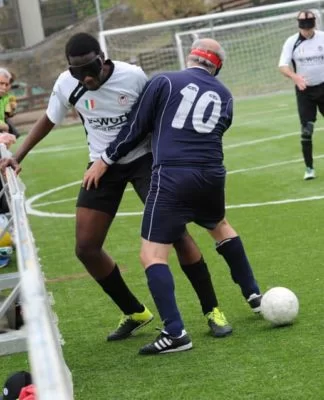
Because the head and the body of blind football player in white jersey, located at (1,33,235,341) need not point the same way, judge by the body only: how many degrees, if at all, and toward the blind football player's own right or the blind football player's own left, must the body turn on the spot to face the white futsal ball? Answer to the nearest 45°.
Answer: approximately 45° to the blind football player's own left

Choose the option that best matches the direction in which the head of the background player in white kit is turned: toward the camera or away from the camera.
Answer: toward the camera

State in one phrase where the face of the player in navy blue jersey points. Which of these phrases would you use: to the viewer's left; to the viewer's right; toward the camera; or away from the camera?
away from the camera

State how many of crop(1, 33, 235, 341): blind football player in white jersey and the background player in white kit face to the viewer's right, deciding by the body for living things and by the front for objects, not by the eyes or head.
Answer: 0

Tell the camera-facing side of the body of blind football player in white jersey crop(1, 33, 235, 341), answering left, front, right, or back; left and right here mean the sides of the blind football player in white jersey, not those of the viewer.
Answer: front

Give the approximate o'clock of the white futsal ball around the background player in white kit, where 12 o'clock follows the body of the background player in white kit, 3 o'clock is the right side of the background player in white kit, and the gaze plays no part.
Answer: The white futsal ball is roughly at 12 o'clock from the background player in white kit.

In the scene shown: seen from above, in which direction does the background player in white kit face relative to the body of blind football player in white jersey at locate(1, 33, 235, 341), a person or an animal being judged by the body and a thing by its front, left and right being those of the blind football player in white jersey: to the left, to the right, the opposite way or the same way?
the same way

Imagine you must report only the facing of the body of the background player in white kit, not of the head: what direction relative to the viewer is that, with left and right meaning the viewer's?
facing the viewer

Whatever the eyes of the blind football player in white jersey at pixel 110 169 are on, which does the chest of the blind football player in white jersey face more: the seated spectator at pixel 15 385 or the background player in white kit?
the seated spectator

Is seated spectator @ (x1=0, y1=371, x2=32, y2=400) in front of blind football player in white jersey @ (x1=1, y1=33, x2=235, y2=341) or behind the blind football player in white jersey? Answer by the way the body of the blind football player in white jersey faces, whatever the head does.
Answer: in front

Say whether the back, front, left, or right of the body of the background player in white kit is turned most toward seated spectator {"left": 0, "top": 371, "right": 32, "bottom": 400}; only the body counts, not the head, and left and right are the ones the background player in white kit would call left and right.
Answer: front

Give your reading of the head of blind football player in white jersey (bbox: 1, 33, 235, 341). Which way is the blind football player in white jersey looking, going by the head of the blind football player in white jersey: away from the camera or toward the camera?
toward the camera

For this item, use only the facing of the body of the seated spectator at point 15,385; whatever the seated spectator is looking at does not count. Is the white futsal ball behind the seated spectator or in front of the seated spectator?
in front
